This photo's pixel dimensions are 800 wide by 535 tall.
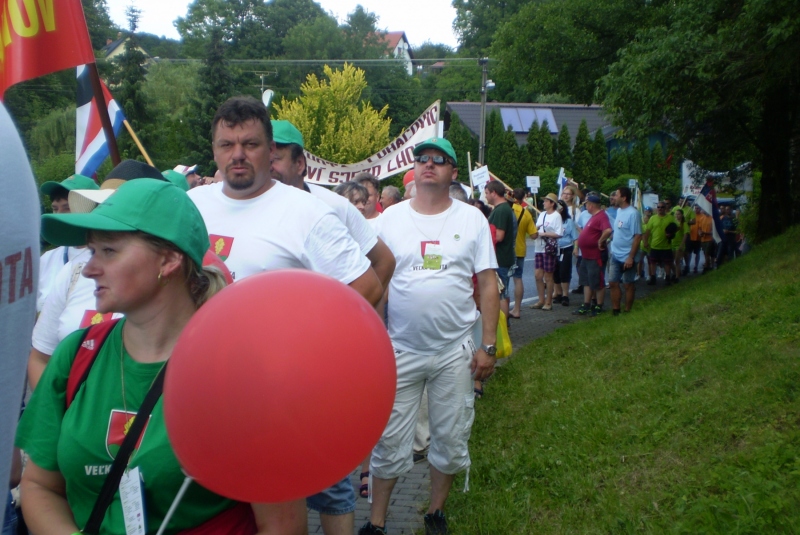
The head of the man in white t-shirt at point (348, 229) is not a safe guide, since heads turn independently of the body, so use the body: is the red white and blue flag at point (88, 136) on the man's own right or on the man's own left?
on the man's own right

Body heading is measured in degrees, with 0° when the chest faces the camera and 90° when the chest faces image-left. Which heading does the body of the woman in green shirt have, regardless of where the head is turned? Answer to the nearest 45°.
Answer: approximately 45°

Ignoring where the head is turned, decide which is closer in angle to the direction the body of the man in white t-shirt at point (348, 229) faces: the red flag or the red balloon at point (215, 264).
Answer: the red balloon

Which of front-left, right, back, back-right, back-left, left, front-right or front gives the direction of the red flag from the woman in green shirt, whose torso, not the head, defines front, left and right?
back-right

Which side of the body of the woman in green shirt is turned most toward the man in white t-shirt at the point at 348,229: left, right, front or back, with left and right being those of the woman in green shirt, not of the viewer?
back

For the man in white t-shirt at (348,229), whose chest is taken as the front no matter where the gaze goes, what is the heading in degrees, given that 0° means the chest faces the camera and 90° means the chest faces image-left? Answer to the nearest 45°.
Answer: approximately 45°
